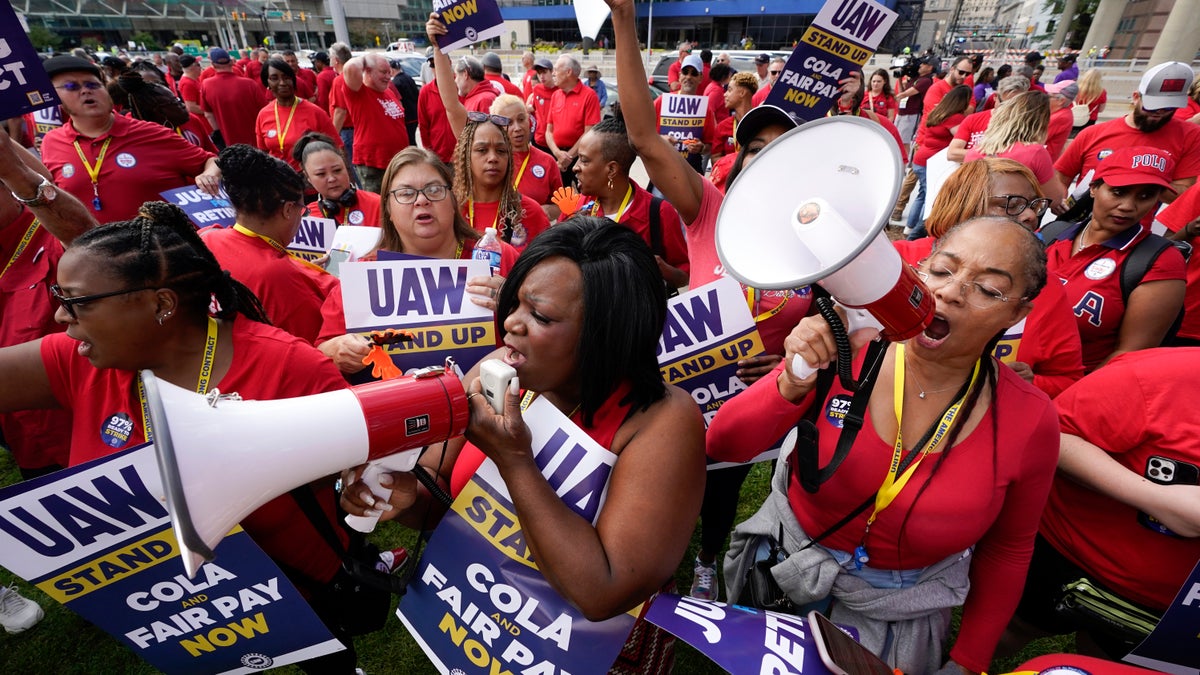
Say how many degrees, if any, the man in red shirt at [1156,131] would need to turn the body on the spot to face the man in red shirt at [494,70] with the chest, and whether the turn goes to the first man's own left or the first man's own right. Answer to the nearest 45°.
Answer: approximately 90° to the first man's own right

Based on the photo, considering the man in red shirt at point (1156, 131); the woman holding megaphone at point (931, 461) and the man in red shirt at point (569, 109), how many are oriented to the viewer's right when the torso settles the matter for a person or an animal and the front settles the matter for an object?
0

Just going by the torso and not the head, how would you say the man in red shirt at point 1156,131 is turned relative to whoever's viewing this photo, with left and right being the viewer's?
facing the viewer

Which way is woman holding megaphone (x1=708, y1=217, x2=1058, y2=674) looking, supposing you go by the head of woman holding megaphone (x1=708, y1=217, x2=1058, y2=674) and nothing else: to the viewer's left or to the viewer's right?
to the viewer's left

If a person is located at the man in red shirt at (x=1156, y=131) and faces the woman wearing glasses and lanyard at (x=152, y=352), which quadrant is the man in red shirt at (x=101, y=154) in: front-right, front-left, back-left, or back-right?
front-right

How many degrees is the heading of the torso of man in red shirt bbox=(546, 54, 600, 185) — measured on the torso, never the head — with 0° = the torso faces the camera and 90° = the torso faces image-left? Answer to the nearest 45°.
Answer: approximately 45°

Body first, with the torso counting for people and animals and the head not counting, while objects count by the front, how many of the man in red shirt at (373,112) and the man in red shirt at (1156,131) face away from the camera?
0

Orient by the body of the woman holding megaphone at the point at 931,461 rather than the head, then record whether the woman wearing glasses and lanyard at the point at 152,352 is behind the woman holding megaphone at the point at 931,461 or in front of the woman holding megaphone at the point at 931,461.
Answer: in front

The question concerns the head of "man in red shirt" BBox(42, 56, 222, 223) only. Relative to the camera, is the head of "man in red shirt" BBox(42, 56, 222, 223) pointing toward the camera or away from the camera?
toward the camera

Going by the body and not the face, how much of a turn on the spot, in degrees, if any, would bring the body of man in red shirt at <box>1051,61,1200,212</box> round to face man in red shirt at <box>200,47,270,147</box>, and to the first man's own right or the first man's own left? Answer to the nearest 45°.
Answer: approximately 90° to the first man's own right

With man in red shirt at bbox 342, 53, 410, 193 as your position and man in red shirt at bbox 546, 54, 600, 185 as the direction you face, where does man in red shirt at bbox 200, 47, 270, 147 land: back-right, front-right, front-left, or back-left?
back-left

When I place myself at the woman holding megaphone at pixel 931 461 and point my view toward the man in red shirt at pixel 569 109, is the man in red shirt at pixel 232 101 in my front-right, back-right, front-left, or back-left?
front-left

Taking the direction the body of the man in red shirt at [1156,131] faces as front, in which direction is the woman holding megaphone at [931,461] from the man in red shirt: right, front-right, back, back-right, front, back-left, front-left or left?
front

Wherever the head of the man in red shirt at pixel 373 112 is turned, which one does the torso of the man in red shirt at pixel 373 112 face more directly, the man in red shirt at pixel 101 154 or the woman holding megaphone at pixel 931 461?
the woman holding megaphone

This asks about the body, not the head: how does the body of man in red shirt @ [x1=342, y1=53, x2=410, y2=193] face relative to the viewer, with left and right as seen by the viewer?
facing the viewer and to the right of the viewer

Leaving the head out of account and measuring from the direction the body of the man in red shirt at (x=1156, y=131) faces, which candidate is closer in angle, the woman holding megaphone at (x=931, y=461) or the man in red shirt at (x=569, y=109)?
the woman holding megaphone
